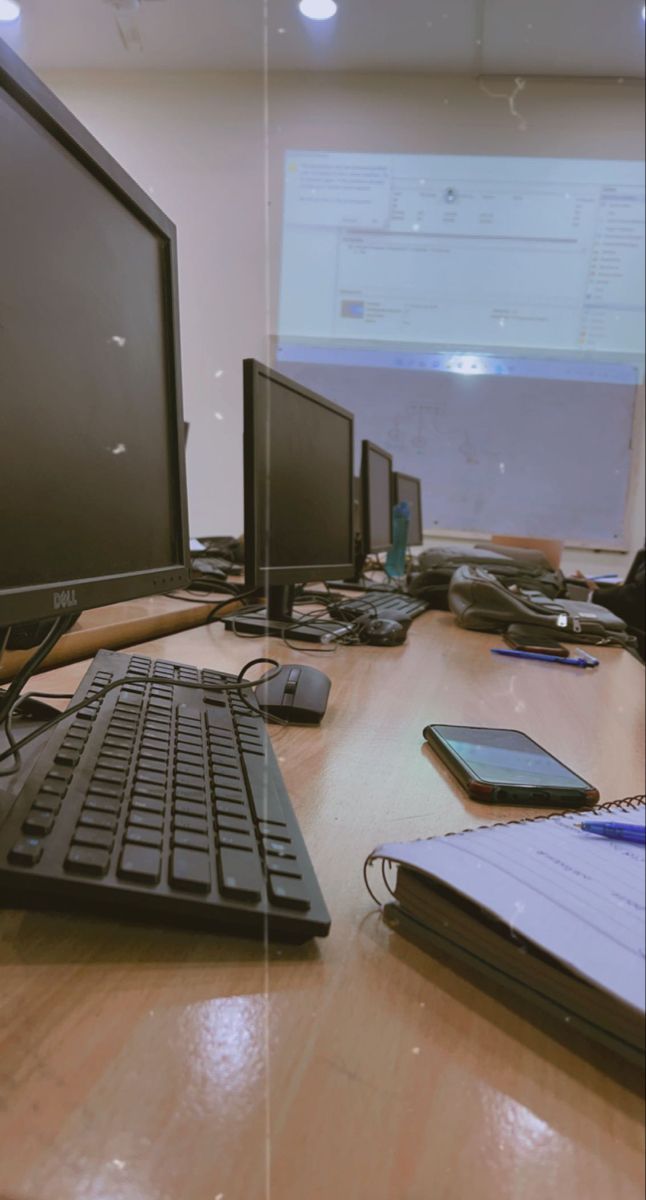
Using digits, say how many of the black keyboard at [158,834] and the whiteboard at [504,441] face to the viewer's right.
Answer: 1

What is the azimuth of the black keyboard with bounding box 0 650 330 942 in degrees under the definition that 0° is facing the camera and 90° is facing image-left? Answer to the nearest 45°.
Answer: approximately 270°

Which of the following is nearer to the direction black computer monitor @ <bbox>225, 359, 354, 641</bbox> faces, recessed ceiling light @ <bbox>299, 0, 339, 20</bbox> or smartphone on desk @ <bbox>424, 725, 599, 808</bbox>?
the smartphone on desk

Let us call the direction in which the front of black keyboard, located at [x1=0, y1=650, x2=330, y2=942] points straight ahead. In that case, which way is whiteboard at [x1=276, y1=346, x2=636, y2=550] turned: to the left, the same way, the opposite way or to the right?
to the right

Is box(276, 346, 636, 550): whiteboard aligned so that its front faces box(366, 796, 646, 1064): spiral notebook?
yes

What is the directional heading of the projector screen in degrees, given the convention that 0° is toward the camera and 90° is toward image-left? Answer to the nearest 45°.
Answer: approximately 0°

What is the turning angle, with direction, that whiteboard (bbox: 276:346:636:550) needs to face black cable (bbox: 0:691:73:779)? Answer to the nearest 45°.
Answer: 0° — it already faces it

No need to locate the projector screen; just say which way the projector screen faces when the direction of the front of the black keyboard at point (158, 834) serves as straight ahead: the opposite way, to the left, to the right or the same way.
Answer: to the right
